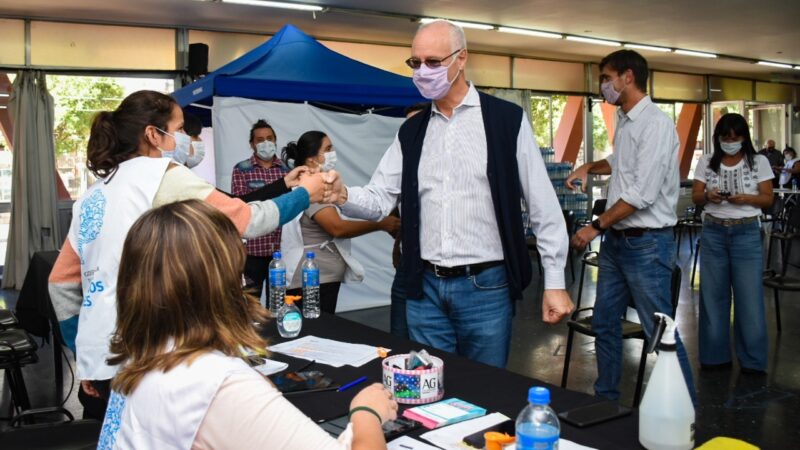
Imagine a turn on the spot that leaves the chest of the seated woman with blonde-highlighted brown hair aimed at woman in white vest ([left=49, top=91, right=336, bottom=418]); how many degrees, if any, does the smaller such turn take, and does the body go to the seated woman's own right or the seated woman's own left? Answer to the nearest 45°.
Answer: approximately 45° to the seated woman's own left

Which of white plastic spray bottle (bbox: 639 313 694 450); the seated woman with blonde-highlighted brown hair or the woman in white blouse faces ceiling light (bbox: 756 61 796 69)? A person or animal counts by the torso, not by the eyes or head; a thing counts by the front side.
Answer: the seated woman with blonde-highlighted brown hair

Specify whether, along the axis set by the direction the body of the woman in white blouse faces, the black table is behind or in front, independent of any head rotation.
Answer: in front

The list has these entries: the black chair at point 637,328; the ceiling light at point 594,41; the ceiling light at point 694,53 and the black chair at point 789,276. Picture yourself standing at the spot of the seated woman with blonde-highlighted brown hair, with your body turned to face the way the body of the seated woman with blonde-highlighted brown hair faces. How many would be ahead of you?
4

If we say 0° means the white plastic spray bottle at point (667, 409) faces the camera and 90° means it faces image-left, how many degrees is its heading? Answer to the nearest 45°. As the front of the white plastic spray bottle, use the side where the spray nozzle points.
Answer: approximately 45°

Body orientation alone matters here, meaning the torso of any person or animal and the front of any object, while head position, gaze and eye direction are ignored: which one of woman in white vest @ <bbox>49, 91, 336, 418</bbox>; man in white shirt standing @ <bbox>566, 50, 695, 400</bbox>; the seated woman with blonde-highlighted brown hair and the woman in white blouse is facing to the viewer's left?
the man in white shirt standing

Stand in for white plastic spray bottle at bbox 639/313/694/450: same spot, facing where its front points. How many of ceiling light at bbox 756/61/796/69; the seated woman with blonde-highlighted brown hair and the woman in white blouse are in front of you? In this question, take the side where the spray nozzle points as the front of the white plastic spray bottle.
1

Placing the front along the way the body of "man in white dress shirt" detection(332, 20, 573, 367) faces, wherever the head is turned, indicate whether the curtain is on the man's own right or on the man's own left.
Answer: on the man's own right

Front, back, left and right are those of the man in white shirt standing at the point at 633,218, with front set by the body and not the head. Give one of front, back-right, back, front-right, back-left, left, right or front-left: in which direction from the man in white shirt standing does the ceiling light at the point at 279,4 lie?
front-right

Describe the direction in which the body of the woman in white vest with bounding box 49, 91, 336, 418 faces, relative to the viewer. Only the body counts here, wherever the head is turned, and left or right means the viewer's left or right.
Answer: facing away from the viewer and to the right of the viewer

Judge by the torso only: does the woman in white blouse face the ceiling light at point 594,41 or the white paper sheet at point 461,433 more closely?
the white paper sheet

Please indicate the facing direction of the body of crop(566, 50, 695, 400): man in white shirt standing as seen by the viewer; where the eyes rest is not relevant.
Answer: to the viewer's left
